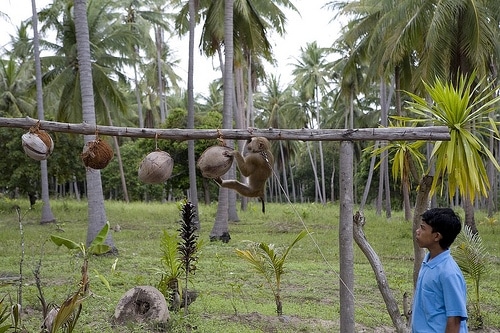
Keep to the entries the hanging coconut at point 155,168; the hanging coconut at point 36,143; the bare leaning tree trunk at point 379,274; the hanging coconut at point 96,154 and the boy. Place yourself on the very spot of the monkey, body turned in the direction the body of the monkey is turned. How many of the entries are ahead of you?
3

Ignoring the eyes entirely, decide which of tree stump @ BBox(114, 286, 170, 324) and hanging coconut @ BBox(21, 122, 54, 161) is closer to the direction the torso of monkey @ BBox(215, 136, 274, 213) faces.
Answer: the hanging coconut

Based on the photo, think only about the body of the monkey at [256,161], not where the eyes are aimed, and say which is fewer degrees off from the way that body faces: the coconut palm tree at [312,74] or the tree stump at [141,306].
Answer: the tree stump

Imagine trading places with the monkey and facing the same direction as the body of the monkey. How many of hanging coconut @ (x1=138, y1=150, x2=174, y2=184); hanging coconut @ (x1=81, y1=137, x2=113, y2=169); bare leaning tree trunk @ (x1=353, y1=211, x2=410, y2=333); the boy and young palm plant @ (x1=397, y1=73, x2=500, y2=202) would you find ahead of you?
2

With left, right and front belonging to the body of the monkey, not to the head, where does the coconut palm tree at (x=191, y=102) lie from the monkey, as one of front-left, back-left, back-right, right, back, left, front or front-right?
right

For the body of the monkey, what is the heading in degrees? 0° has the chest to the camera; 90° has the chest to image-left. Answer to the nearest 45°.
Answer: approximately 90°

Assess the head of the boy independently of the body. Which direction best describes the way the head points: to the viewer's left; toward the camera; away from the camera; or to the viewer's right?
to the viewer's left

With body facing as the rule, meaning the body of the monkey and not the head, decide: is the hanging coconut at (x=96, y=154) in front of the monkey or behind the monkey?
in front

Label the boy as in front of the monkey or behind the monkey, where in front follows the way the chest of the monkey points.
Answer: behind

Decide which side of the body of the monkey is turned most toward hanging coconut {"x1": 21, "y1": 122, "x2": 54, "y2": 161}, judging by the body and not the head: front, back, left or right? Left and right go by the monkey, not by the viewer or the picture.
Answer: front

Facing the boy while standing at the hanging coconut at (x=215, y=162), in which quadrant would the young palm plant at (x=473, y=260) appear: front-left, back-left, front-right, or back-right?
front-left

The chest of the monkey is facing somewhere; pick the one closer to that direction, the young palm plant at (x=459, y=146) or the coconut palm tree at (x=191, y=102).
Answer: the coconut palm tree
